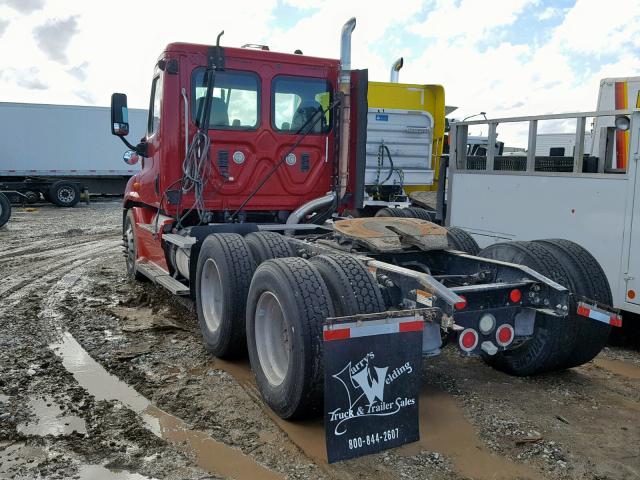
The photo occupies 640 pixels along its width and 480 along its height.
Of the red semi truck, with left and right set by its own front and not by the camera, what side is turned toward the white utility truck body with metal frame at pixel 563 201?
right

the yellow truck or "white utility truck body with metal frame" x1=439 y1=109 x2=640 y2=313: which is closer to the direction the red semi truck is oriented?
the yellow truck

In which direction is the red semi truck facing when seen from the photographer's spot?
facing away from the viewer and to the left of the viewer

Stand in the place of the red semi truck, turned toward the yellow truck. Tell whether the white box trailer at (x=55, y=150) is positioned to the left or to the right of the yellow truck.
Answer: left

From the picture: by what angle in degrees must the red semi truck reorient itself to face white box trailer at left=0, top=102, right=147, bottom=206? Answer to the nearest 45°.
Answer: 0° — it already faces it

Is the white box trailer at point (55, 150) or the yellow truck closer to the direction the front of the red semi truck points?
the white box trailer

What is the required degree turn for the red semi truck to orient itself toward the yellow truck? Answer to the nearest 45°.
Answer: approximately 45° to its right

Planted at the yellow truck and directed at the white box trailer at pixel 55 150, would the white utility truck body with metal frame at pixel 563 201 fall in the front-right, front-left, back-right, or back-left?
back-left
